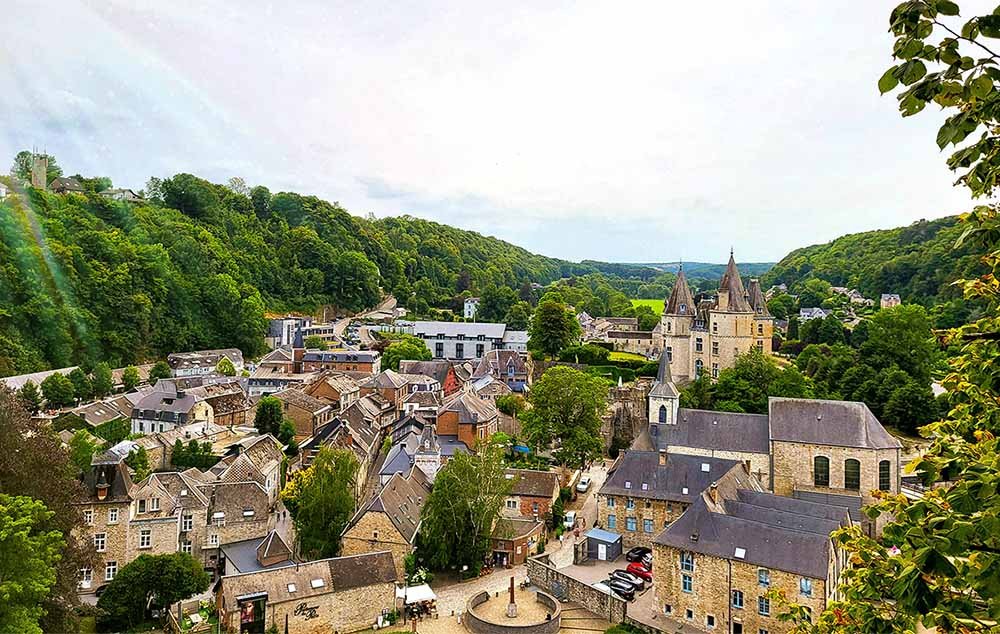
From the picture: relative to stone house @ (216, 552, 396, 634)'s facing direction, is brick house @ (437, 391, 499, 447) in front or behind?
behind

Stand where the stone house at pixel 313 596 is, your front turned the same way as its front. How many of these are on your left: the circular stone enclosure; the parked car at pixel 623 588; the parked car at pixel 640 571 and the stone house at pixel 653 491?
4

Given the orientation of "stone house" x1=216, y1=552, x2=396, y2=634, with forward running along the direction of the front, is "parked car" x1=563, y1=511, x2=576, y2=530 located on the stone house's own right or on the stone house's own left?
on the stone house's own left

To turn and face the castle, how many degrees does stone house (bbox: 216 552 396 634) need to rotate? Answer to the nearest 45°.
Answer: approximately 135° to its left

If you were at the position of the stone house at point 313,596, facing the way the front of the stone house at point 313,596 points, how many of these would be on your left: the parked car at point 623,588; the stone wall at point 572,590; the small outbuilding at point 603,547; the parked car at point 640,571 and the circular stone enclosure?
5

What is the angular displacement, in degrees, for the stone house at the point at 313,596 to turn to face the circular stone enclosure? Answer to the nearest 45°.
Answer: approximately 90° to its left

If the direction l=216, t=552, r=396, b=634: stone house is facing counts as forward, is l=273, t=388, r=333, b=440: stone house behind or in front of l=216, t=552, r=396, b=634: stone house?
behind

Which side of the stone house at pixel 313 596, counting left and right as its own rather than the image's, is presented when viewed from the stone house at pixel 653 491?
left

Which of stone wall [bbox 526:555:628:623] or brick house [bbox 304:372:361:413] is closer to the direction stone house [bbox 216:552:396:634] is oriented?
the stone wall

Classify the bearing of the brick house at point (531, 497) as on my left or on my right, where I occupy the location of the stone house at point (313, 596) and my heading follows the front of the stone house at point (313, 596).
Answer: on my left

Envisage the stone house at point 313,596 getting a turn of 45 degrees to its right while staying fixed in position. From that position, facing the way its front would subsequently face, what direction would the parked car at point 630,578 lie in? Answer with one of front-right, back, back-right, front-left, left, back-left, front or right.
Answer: back-left

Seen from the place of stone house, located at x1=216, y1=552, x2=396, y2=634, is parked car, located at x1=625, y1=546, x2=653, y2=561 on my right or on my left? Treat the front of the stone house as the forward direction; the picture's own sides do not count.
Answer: on my left

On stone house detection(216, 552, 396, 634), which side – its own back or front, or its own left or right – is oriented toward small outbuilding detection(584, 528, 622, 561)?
left

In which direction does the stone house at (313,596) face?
toward the camera
